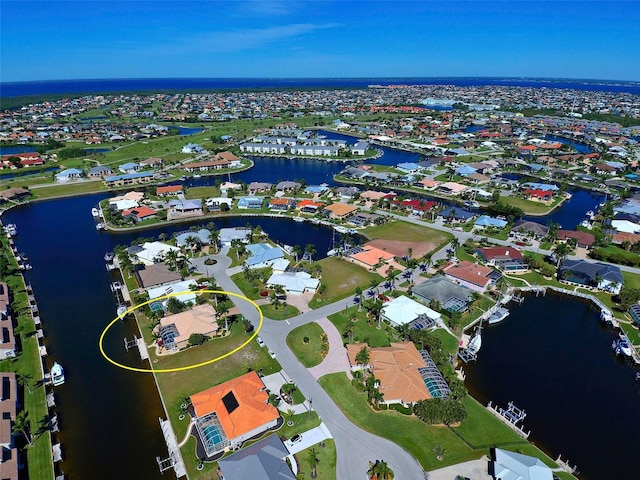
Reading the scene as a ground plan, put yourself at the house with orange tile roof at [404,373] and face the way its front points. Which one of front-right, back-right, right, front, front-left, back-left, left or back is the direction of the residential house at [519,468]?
back-left

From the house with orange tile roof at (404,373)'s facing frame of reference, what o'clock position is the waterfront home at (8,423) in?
The waterfront home is roughly at 11 o'clock from the house with orange tile roof.

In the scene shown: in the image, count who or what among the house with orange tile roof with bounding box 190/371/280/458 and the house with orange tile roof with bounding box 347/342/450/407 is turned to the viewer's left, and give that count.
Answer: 1

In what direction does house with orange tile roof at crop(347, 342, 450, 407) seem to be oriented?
to the viewer's left

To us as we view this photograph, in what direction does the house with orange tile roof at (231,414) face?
facing away from the viewer and to the right of the viewer

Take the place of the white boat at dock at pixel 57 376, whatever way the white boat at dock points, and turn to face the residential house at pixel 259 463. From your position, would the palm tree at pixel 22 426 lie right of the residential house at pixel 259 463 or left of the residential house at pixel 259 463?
right

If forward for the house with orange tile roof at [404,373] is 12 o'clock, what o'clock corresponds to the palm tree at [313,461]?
The palm tree is roughly at 10 o'clock from the house with orange tile roof.

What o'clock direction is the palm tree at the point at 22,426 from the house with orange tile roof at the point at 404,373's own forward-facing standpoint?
The palm tree is roughly at 11 o'clock from the house with orange tile roof.

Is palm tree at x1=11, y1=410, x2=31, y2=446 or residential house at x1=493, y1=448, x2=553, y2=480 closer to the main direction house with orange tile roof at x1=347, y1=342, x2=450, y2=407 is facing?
the palm tree

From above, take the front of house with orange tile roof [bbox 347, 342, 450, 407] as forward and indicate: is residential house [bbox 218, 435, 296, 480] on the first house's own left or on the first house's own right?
on the first house's own left

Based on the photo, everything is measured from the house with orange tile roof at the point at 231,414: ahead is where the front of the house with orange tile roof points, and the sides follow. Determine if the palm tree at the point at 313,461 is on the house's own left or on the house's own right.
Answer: on the house's own right

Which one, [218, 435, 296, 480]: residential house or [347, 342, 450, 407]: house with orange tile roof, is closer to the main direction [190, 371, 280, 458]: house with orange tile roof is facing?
the house with orange tile roof

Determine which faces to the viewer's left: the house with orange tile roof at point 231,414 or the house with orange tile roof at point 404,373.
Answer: the house with orange tile roof at point 404,373
